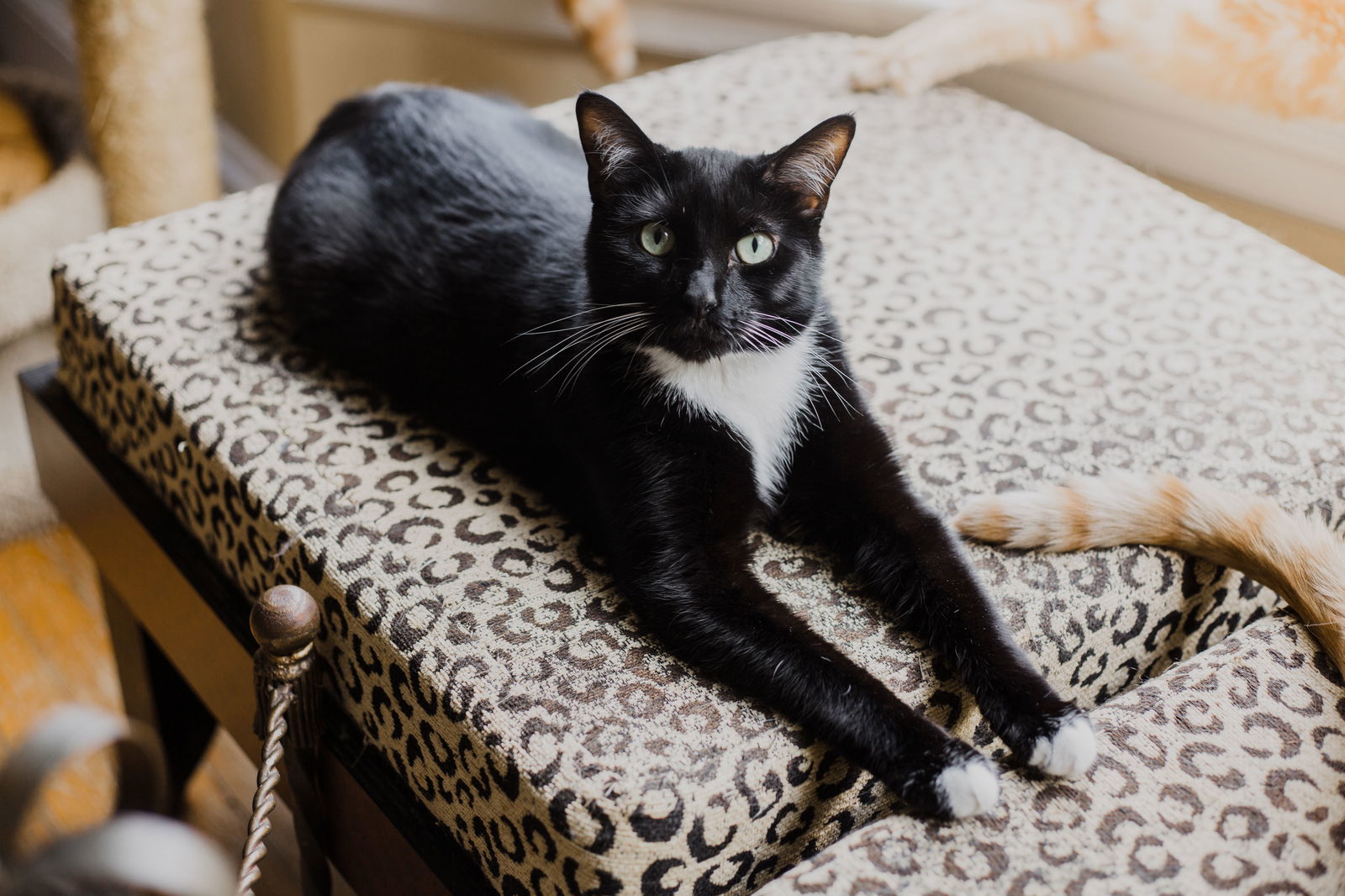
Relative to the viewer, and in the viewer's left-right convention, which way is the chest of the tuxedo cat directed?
facing the viewer and to the right of the viewer
